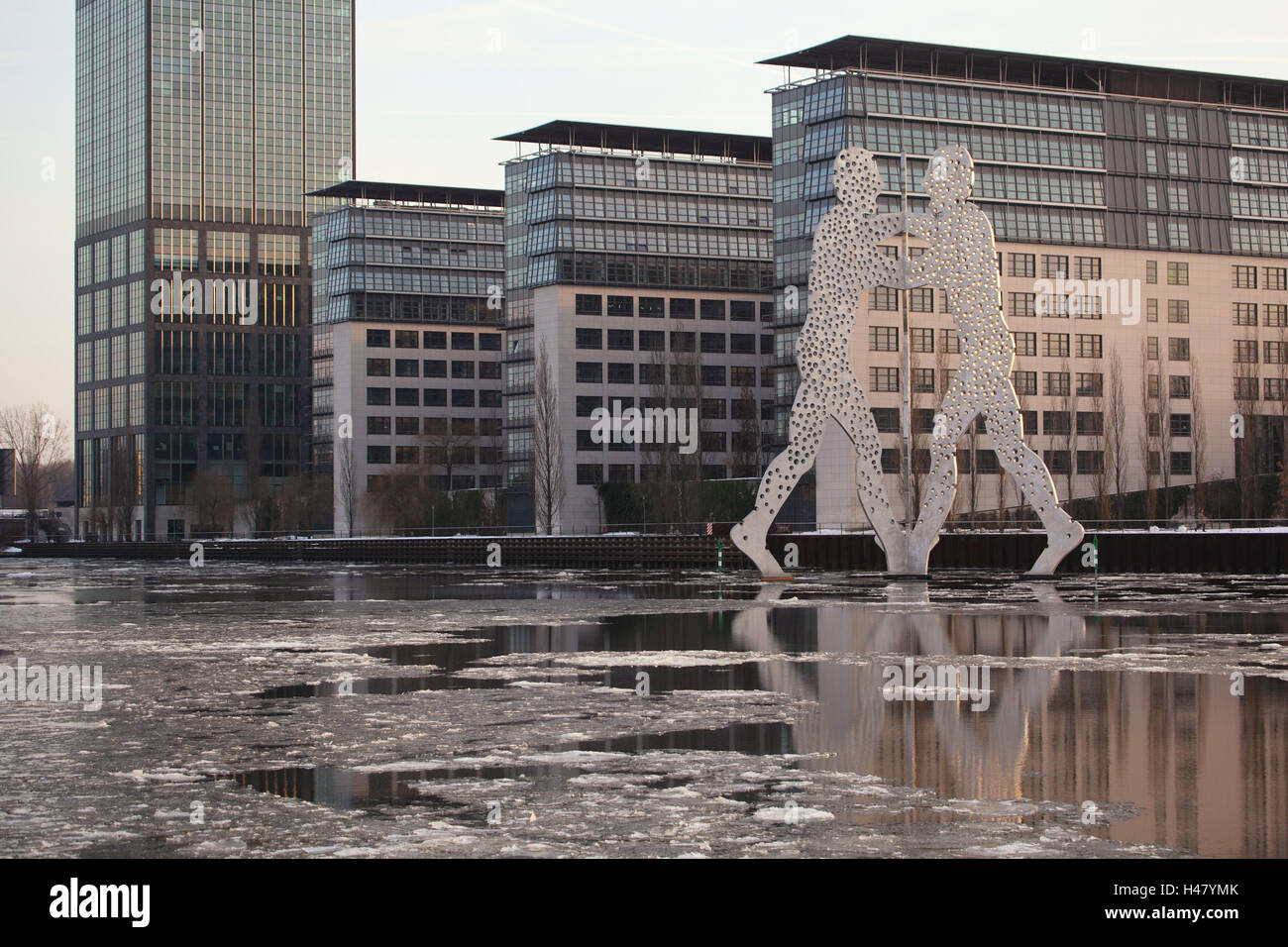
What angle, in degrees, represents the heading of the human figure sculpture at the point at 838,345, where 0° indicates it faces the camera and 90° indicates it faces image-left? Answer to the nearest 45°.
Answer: approximately 270°

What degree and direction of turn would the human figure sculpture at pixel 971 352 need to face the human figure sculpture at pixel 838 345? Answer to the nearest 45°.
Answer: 0° — it already faces it

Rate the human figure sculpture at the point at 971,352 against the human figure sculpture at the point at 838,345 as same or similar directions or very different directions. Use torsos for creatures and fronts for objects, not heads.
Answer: very different directions

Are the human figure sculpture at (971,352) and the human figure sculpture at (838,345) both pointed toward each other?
yes

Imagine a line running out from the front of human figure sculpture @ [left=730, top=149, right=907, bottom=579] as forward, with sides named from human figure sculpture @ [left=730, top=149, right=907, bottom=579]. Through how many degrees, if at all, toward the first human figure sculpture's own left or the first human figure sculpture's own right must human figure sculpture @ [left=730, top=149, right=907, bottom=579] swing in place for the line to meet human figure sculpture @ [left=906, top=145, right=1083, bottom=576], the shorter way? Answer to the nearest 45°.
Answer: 0° — it already faces it

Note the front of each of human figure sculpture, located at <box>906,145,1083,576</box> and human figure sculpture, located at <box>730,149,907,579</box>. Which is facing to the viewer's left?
human figure sculpture, located at <box>906,145,1083,576</box>
